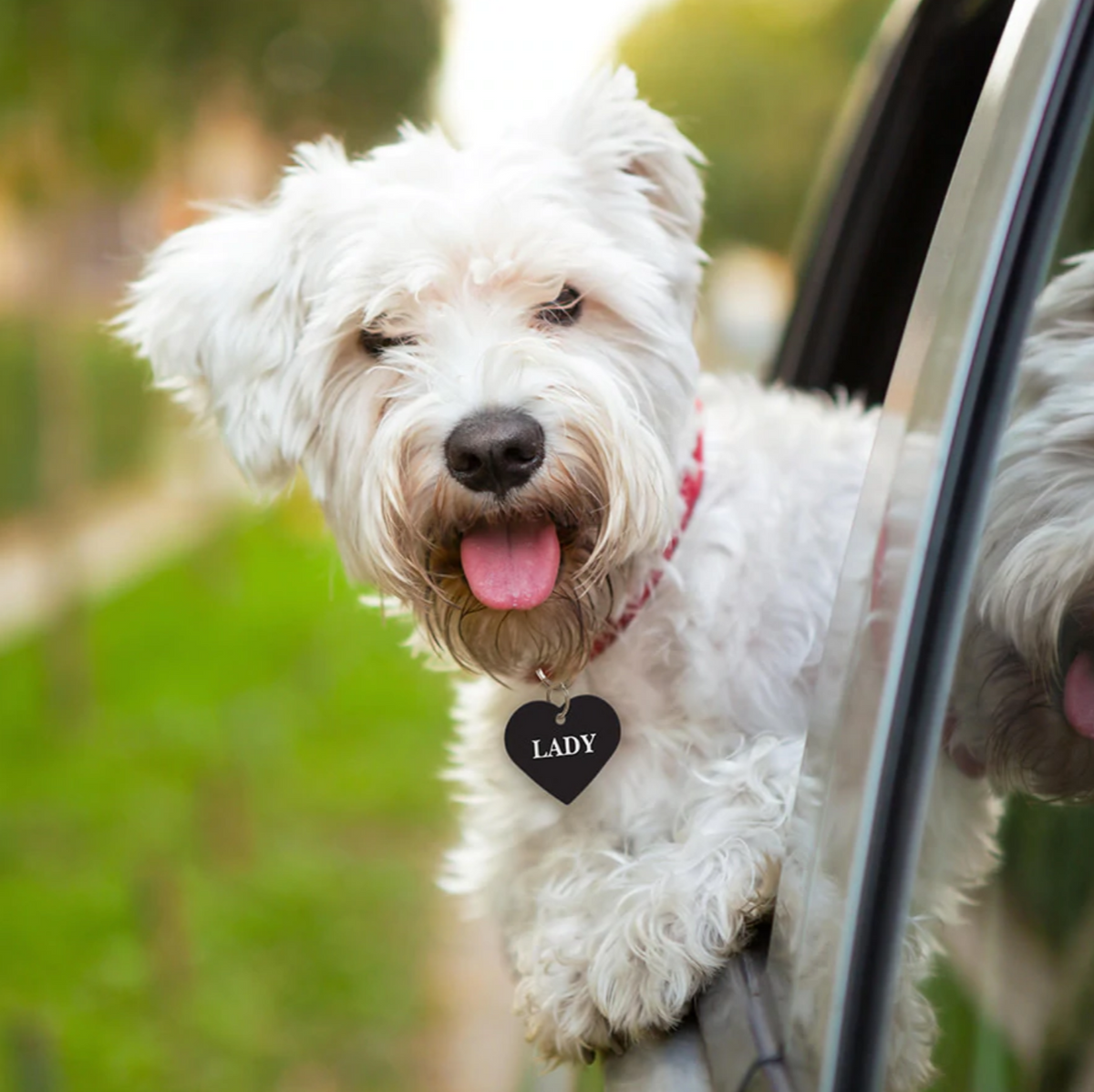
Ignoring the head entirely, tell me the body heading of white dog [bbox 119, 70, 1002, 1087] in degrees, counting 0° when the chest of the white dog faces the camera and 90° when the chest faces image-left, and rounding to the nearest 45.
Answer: approximately 45°
